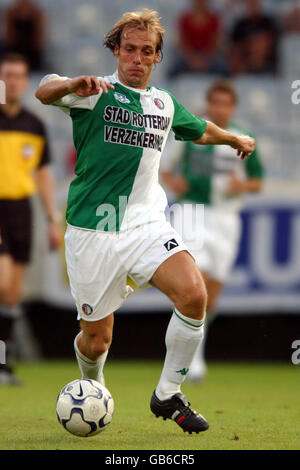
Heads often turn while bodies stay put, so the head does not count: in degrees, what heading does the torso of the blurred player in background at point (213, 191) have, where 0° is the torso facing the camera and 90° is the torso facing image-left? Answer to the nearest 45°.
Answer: approximately 0°

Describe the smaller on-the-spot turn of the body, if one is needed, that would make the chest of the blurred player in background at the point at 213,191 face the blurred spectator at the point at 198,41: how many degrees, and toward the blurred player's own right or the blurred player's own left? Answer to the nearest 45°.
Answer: approximately 180°

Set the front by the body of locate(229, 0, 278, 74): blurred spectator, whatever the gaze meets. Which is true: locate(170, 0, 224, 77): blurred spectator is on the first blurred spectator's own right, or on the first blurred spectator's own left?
on the first blurred spectator's own right

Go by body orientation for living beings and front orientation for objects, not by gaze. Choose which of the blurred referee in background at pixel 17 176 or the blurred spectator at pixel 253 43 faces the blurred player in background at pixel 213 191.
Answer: the blurred spectator

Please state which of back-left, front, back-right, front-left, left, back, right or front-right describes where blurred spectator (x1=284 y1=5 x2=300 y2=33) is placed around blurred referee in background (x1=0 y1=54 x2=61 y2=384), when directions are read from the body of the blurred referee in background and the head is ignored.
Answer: back-left

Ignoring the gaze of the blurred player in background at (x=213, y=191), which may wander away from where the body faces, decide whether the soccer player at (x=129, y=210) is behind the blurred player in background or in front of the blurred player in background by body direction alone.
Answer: in front

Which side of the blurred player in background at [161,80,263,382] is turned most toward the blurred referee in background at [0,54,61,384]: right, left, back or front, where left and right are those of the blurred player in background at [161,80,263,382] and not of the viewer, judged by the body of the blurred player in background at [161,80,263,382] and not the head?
right
